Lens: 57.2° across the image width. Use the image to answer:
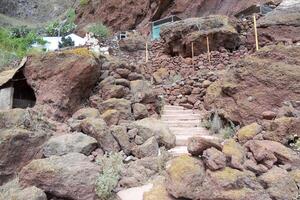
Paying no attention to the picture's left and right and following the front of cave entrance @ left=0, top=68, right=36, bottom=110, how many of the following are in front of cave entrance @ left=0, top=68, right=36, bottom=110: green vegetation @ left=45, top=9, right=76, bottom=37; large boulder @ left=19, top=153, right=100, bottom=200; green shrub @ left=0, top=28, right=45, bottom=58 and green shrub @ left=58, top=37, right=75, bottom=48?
1

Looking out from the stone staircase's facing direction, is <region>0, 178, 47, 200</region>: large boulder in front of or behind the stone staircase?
in front

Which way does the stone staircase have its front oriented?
toward the camera

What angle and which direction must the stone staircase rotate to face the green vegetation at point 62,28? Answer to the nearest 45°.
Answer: approximately 135° to its right

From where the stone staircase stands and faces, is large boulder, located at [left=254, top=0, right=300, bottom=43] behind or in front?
behind

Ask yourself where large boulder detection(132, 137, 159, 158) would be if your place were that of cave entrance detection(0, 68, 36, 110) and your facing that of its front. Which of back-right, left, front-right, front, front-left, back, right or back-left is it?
front-left

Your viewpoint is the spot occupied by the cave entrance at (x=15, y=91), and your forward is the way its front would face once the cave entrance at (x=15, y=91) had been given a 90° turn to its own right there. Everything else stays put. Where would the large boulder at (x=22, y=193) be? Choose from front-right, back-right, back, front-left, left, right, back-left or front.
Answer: left

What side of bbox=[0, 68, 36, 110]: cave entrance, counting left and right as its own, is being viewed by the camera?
front

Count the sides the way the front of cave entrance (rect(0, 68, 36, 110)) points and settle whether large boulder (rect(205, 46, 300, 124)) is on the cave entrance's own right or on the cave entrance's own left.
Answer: on the cave entrance's own left

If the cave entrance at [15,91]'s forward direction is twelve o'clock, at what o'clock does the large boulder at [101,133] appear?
The large boulder is roughly at 11 o'clock from the cave entrance.

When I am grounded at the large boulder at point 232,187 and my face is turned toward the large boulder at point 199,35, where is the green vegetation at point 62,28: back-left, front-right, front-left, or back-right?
front-left

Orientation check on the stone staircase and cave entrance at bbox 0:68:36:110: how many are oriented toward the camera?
2

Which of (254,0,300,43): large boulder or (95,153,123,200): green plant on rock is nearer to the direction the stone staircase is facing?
the green plant on rock
